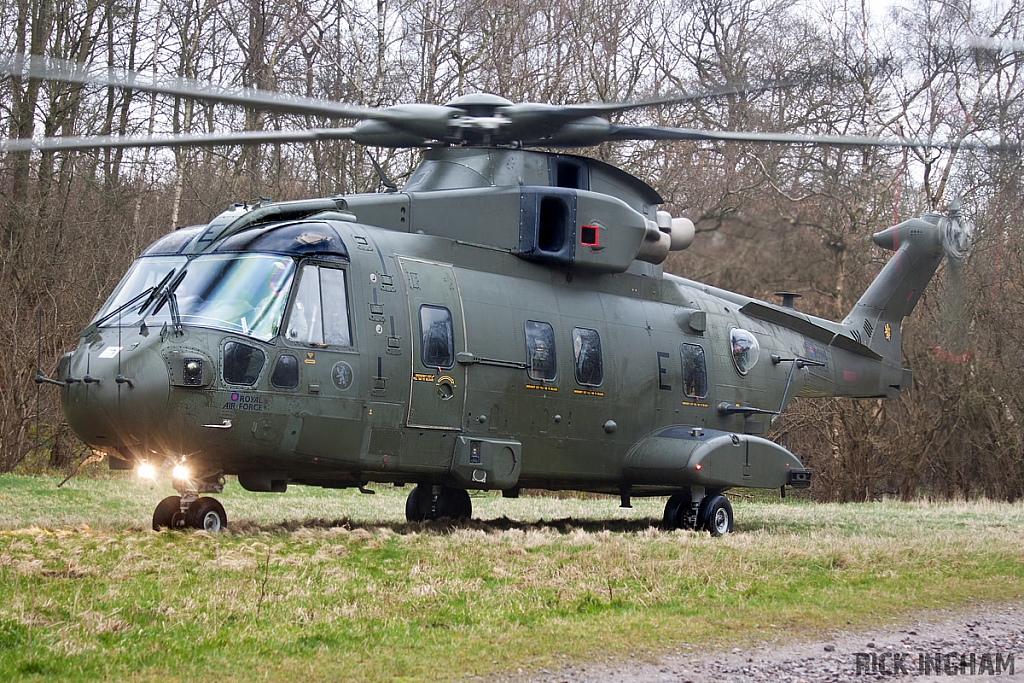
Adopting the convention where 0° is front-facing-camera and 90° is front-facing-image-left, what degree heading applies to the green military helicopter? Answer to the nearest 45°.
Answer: approximately 45°
